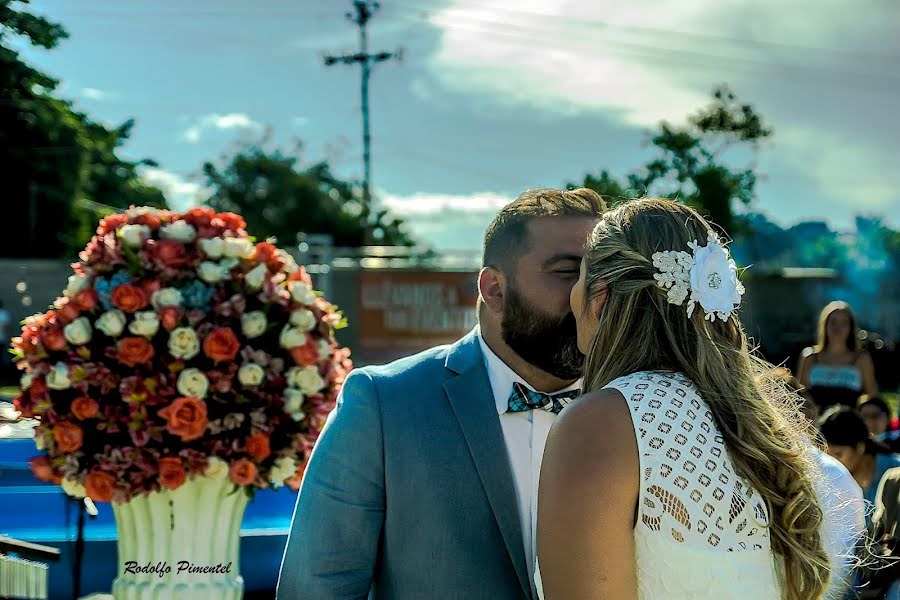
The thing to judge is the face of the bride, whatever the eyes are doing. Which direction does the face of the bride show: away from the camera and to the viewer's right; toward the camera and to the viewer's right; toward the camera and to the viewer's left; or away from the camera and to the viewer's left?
away from the camera and to the viewer's left

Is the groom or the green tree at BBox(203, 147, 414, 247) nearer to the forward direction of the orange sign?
the groom

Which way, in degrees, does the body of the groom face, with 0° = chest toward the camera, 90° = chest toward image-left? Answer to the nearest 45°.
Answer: approximately 315°

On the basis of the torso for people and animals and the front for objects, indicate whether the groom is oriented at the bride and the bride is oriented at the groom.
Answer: yes

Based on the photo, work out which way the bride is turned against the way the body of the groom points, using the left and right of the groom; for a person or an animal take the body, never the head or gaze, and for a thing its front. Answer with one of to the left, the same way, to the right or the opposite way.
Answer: the opposite way

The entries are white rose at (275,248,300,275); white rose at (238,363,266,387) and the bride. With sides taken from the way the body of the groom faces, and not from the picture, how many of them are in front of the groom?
1

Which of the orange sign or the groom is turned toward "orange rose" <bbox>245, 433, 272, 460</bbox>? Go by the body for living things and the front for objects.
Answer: the orange sign

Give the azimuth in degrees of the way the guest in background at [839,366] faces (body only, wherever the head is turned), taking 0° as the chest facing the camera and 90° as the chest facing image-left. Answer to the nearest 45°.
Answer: approximately 0°

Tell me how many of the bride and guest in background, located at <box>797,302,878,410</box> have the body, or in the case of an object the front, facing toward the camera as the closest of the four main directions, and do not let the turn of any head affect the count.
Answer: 1

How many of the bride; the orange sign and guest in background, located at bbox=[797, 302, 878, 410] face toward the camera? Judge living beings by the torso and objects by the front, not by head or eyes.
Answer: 2

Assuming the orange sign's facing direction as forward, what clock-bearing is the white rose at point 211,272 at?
The white rose is roughly at 12 o'clock from the orange sign.

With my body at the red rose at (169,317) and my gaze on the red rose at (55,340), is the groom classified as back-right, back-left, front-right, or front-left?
back-left

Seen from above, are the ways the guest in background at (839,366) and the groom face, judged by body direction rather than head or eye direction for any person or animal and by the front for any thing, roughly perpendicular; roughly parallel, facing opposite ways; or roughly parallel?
roughly perpendicular

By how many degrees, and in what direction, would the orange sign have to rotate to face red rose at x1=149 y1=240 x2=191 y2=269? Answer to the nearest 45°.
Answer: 0° — it already faces it

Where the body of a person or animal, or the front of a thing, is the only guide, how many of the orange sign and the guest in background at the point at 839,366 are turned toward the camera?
2
